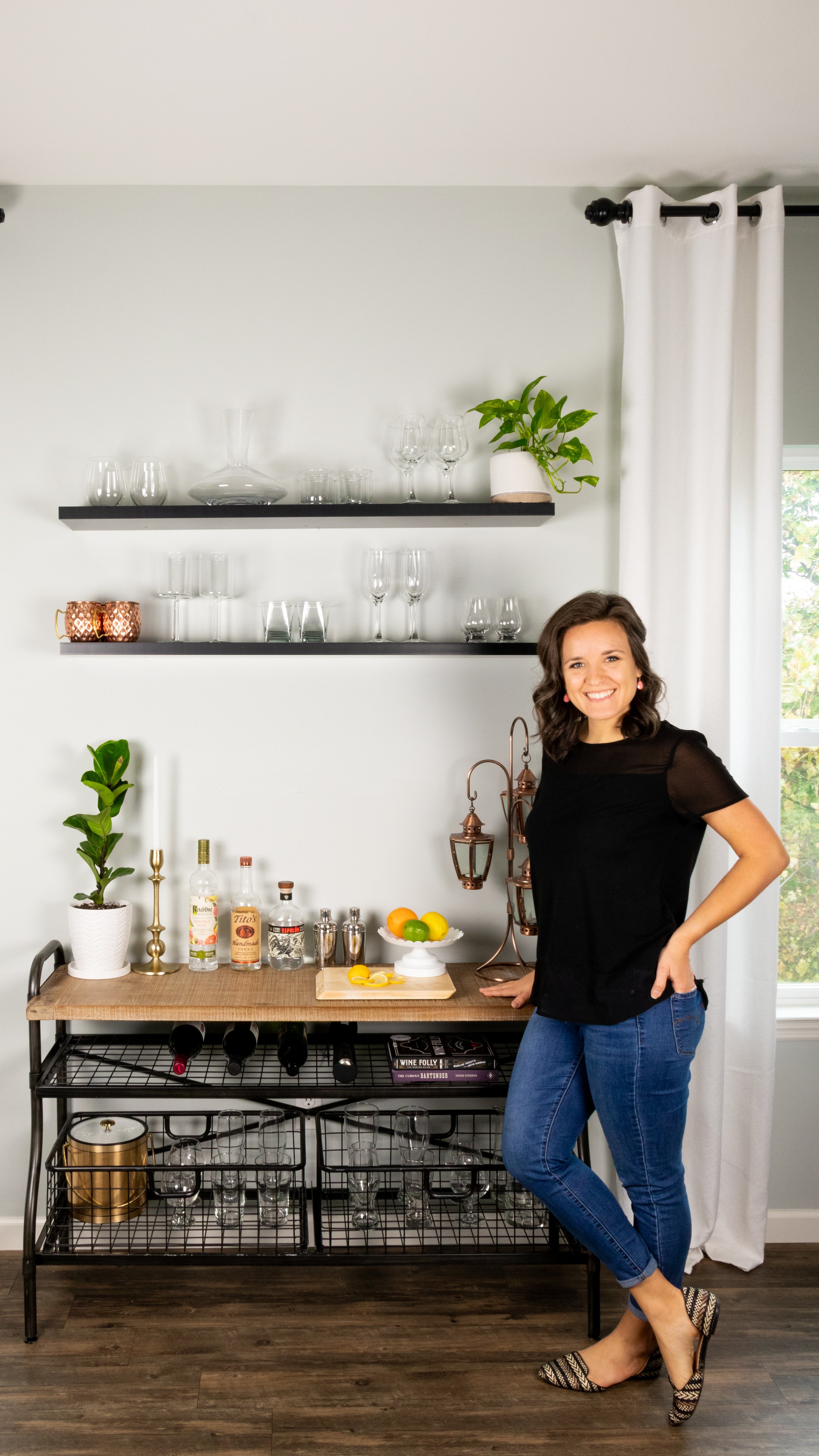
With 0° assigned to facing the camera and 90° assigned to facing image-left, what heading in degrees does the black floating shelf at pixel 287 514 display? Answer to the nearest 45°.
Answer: approximately 0°

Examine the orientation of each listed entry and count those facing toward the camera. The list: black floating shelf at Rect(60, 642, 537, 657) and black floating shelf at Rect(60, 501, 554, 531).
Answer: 2

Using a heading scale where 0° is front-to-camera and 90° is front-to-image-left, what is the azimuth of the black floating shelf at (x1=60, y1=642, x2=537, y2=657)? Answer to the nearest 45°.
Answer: approximately 0°

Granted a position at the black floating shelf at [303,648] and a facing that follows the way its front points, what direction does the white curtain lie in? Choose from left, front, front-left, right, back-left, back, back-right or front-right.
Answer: left
